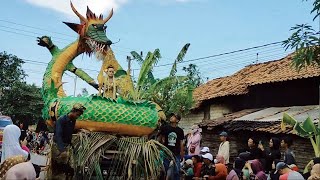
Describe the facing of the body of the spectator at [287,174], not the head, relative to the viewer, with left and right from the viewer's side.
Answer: facing to the left of the viewer

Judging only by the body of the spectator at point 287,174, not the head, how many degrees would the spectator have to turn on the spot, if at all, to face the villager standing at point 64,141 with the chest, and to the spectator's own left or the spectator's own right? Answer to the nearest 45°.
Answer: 0° — they already face them

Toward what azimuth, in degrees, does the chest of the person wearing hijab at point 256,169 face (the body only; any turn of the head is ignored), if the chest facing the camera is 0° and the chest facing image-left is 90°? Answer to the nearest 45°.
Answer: approximately 90°

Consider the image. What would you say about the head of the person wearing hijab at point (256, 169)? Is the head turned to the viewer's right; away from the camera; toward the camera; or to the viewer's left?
away from the camera

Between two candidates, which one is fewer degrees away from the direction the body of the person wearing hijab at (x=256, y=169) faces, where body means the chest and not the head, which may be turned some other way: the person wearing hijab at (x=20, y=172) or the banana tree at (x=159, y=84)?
the banana tree

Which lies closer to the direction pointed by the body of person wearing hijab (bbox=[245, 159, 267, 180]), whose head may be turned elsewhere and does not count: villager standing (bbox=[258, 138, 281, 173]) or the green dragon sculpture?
the green dragon sculpture
